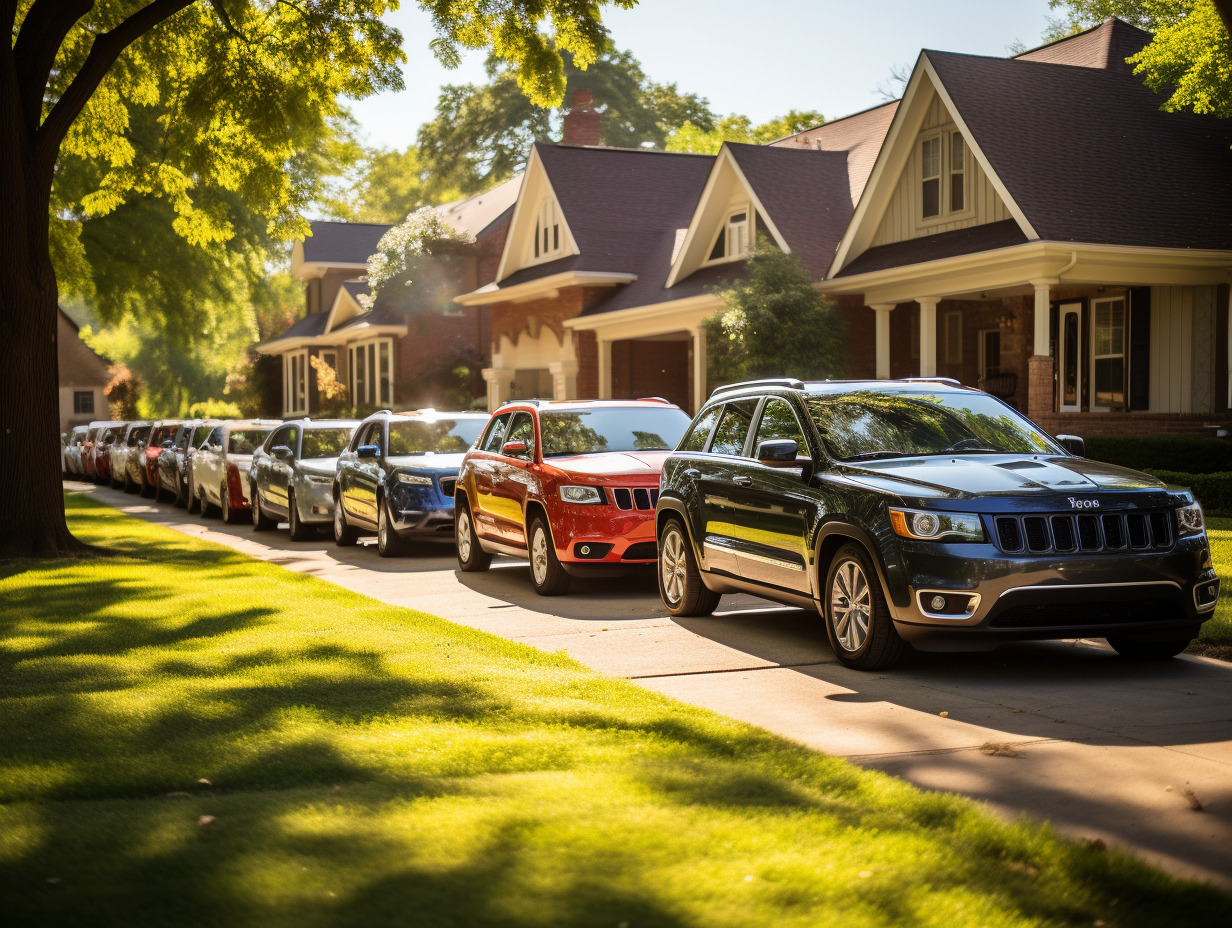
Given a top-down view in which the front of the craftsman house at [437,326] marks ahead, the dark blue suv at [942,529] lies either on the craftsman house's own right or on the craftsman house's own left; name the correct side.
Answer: on the craftsman house's own left

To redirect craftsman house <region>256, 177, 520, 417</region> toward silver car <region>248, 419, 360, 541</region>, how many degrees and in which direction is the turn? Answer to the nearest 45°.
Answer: approximately 45° to its left

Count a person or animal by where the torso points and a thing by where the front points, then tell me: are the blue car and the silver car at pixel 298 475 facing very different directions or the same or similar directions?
same or similar directions

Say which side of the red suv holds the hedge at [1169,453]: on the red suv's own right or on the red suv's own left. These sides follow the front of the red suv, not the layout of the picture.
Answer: on the red suv's own left

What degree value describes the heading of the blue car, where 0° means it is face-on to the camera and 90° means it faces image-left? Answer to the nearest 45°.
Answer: approximately 315°

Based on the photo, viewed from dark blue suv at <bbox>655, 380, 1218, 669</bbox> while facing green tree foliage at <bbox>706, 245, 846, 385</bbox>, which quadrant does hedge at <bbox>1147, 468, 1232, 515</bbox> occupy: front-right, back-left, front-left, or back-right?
front-right

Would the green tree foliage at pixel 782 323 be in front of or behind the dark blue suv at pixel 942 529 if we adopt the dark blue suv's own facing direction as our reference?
behind

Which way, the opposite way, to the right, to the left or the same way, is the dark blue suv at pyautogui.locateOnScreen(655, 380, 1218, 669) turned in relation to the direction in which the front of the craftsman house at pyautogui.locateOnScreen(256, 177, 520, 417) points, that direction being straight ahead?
to the left

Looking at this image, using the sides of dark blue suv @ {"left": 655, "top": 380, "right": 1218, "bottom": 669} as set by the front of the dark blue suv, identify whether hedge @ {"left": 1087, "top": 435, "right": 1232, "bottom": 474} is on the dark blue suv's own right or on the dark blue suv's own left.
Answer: on the dark blue suv's own left

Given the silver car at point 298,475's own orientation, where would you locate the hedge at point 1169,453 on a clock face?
The hedge is roughly at 11 o'clock from the silver car.

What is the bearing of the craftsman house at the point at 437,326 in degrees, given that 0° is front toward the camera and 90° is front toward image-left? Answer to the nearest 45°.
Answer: approximately 45°

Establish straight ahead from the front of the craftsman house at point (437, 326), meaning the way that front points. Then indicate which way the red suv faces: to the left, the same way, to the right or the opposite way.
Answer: to the left

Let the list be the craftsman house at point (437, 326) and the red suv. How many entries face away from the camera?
0

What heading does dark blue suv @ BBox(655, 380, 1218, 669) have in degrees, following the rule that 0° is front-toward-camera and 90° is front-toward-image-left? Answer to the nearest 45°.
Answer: approximately 315°

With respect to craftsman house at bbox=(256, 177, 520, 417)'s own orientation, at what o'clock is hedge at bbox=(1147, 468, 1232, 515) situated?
The hedge is roughly at 10 o'clock from the craftsman house.

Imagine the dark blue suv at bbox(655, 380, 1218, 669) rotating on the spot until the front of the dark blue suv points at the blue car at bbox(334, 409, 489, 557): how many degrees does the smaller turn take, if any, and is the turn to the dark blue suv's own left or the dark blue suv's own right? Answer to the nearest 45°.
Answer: approximately 180°

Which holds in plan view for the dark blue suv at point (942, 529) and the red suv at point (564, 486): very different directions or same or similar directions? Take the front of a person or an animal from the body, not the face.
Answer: same or similar directions

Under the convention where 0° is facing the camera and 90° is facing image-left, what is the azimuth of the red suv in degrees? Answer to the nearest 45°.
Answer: approximately 315°

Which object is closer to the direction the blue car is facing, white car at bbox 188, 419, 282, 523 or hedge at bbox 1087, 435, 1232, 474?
the hedge
